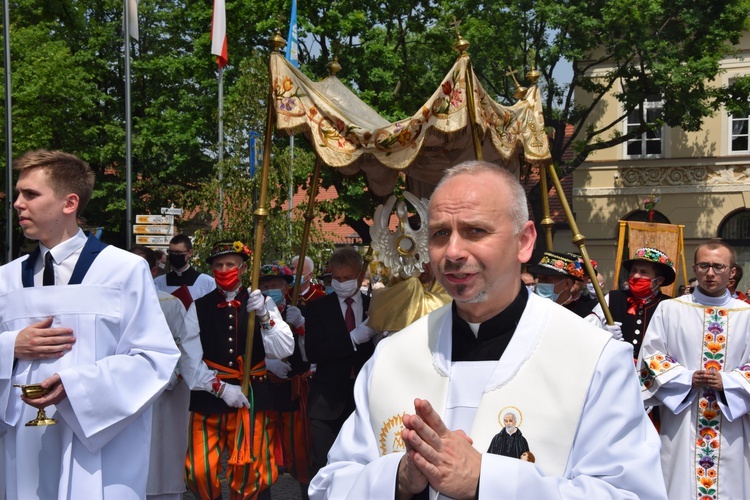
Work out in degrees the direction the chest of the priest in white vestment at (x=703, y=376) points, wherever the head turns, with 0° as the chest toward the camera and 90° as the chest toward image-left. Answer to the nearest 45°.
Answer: approximately 0°

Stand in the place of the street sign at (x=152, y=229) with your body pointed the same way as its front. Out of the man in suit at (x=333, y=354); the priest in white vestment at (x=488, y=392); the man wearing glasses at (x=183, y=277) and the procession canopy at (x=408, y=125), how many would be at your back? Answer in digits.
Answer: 0

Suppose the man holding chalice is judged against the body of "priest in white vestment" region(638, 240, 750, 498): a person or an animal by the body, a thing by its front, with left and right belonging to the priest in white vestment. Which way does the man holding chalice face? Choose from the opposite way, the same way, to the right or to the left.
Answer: the same way

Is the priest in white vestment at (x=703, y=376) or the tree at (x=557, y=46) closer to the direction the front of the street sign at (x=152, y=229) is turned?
the priest in white vestment

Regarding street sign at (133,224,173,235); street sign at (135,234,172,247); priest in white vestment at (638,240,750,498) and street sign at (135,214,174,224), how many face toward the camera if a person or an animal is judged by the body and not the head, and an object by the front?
4

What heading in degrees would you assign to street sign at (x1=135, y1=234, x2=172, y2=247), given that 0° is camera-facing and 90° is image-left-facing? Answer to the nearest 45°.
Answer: approximately 0°

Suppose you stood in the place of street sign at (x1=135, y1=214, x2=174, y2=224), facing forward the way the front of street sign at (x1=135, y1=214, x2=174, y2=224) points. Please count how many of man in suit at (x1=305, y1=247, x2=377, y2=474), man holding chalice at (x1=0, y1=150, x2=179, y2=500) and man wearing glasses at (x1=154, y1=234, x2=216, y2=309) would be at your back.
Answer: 0

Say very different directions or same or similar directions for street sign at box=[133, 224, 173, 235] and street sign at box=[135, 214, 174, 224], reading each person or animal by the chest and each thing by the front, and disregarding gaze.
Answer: same or similar directions

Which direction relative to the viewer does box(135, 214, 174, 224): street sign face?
toward the camera

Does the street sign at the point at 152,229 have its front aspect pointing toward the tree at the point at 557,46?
no

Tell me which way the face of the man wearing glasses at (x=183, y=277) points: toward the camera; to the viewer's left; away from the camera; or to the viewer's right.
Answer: toward the camera

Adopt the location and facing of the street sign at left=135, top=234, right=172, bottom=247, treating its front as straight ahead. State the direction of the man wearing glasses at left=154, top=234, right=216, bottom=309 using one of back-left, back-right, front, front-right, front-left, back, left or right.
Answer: front

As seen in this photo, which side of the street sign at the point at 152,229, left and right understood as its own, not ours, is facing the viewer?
front

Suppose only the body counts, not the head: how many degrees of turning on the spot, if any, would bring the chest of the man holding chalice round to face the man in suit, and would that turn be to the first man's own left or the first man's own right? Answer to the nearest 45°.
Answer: approximately 180°

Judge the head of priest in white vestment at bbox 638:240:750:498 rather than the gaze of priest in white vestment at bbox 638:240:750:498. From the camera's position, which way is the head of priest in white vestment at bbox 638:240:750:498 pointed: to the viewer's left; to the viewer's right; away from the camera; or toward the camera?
toward the camera
